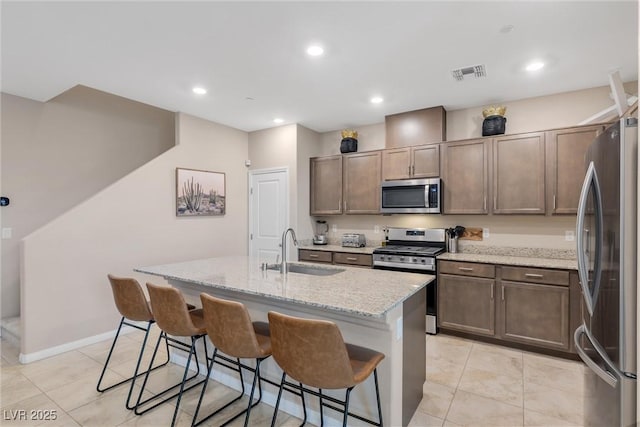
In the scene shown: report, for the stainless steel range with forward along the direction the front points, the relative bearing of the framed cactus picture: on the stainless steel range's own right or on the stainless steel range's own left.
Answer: on the stainless steel range's own right

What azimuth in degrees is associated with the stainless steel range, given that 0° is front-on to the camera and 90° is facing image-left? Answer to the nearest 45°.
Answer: approximately 0°

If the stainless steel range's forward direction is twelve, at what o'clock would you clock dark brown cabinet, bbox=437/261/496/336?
The dark brown cabinet is roughly at 10 o'clock from the stainless steel range.

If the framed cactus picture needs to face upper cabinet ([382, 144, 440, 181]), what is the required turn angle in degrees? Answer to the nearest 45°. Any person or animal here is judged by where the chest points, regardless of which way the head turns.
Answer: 0° — it already faces it

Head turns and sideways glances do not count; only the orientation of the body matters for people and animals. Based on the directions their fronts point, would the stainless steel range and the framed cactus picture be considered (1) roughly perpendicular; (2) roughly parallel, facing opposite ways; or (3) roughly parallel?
roughly perpendicular

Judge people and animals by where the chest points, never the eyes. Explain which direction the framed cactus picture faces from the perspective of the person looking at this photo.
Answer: facing the viewer and to the right of the viewer

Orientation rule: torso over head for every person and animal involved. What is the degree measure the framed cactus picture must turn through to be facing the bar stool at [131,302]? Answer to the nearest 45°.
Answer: approximately 45° to its right

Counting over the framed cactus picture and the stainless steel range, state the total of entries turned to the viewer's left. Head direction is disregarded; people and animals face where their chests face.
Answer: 0

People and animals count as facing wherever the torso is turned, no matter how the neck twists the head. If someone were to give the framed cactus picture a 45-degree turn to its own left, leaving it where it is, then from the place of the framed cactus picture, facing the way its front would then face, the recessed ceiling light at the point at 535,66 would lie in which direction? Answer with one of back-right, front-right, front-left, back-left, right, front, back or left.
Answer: front-right

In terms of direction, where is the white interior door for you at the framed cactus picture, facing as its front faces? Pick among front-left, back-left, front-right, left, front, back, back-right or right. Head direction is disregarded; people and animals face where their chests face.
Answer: front-left

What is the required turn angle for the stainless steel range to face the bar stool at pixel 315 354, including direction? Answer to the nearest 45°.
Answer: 0° — it already faces it
